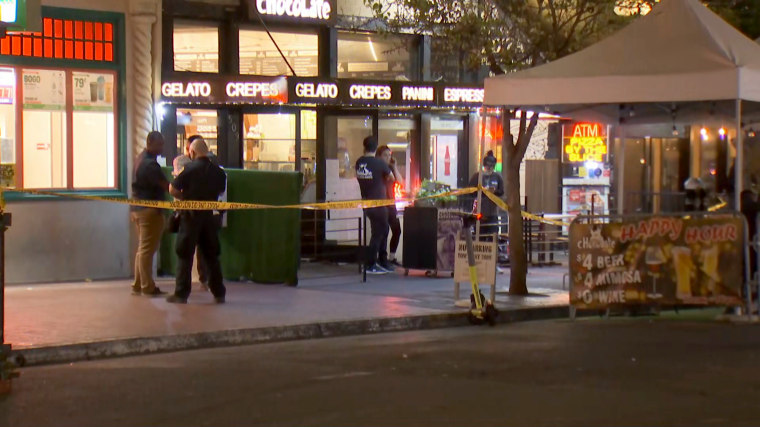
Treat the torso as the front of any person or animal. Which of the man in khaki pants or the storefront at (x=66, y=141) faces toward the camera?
the storefront

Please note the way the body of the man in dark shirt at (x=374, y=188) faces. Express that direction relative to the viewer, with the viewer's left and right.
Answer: facing away from the viewer and to the right of the viewer

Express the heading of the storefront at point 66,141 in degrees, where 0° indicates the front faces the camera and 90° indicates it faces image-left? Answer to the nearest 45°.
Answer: approximately 0°

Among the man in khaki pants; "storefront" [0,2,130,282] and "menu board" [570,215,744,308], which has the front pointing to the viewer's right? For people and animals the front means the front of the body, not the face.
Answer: the man in khaki pants

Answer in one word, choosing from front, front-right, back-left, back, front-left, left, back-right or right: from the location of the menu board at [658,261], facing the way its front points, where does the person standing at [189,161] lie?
right

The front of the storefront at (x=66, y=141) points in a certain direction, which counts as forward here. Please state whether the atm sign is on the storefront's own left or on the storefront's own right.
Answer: on the storefront's own left

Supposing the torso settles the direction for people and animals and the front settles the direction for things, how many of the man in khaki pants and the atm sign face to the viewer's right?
1

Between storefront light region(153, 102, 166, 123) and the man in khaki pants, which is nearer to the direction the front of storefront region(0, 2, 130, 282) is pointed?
the man in khaki pants

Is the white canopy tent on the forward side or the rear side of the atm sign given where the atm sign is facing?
on the forward side

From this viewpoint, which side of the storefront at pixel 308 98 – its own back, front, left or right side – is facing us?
front

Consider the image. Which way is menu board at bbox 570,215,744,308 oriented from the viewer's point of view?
toward the camera

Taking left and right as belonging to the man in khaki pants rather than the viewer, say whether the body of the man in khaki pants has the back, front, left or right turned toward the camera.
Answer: right

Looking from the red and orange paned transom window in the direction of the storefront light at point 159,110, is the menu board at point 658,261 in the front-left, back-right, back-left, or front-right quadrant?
front-right

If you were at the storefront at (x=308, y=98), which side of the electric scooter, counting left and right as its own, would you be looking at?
back
